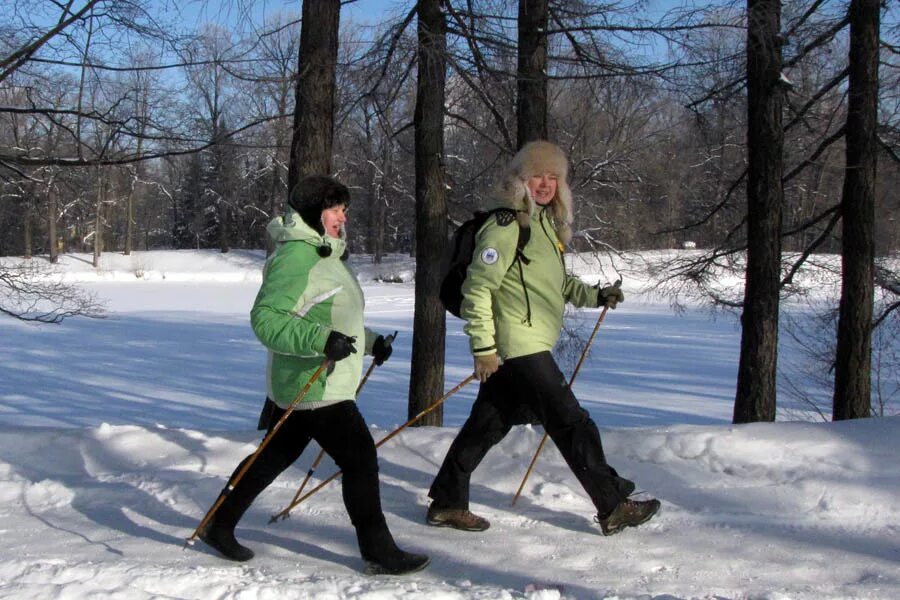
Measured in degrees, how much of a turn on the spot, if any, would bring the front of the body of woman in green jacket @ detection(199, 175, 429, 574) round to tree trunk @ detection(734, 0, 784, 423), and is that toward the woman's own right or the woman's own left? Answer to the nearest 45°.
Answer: approximately 45° to the woman's own left

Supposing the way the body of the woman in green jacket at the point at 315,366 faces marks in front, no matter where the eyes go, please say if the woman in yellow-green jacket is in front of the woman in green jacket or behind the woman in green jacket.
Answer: in front

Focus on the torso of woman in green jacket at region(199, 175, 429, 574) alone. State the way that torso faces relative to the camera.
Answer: to the viewer's right

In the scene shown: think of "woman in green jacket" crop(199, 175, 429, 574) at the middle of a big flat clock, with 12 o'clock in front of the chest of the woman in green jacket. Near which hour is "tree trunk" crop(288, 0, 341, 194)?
The tree trunk is roughly at 9 o'clock from the woman in green jacket.

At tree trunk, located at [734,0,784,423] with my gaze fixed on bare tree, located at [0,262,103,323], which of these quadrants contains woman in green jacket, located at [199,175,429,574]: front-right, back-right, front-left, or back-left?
front-left

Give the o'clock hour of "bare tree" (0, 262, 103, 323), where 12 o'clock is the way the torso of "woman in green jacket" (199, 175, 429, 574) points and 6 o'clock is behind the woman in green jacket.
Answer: The bare tree is roughly at 8 o'clock from the woman in green jacket.

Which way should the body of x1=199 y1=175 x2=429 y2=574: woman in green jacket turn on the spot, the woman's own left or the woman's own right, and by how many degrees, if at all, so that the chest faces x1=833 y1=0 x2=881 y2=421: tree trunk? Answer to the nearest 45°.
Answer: approximately 45° to the woman's own left

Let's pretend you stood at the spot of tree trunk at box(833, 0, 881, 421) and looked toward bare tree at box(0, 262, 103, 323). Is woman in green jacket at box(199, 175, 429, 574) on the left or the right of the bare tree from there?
left
